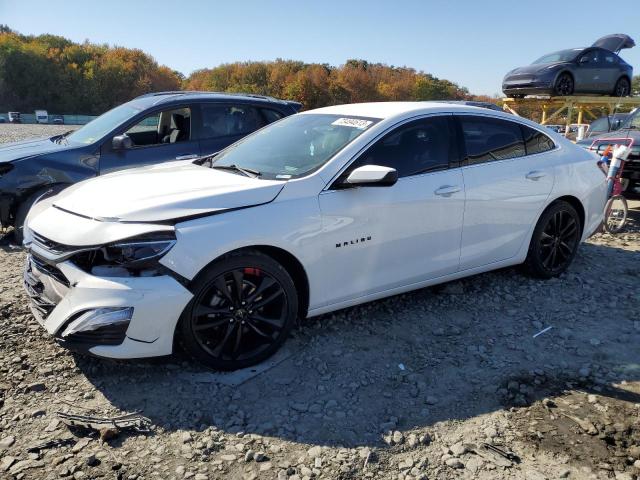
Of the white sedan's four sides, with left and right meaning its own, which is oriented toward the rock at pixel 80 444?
front

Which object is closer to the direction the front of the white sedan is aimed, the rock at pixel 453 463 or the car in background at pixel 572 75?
the rock

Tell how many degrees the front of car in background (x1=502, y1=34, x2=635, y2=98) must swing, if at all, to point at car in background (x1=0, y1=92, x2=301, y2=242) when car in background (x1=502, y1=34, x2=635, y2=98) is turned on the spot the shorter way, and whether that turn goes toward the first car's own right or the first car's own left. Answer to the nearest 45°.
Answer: approximately 45° to the first car's own left

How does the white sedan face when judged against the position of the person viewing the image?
facing the viewer and to the left of the viewer

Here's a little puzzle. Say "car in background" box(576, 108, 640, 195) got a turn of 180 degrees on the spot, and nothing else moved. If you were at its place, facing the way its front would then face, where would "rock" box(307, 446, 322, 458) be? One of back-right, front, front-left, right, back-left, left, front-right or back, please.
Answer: right

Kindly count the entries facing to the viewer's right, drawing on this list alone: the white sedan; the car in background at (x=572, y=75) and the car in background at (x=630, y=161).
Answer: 0

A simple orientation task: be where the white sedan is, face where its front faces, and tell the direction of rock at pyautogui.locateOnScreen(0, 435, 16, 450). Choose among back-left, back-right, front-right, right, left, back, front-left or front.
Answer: front

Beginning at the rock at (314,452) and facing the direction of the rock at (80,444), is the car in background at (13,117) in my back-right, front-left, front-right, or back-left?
front-right

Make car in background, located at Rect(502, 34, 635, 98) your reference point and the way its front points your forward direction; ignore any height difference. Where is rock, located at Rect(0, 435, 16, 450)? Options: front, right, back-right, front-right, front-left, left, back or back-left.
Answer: front-left

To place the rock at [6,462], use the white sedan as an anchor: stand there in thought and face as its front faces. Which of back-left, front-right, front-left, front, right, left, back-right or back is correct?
front

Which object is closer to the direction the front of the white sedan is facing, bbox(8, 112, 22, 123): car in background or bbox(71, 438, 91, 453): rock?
the rock

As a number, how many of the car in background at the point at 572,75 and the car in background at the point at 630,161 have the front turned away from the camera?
0
